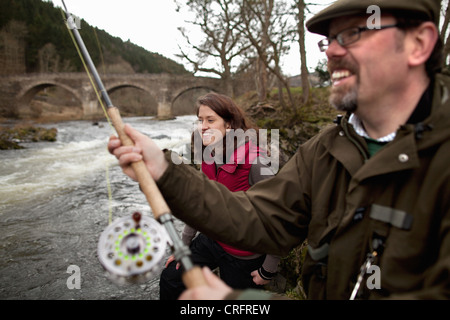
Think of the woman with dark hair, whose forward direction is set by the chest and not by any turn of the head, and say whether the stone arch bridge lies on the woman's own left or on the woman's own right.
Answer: on the woman's own right

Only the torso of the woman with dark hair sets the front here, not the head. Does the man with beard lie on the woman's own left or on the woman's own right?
on the woman's own left

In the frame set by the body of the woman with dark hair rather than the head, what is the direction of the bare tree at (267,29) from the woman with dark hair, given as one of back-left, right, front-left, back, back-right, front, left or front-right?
back-right

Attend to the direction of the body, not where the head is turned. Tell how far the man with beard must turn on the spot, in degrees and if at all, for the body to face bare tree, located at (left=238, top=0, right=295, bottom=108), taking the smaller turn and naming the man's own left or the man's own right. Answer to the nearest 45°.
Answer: approximately 135° to the man's own right

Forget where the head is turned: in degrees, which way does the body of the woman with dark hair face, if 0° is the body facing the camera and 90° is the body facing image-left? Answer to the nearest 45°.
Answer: approximately 45°

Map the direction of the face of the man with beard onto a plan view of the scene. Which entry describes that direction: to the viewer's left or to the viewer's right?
to the viewer's left
